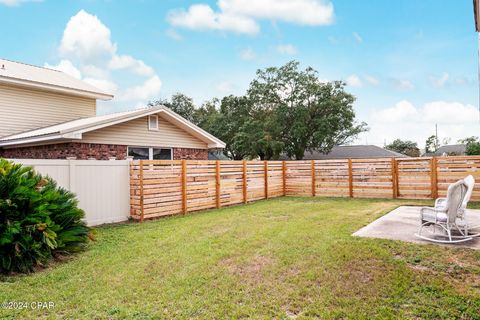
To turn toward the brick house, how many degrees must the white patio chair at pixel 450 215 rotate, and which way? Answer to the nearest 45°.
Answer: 0° — it already faces it

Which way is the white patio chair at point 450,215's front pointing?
to the viewer's left

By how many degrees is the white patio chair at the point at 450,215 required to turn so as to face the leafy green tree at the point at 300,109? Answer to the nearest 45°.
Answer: approximately 45° to its right

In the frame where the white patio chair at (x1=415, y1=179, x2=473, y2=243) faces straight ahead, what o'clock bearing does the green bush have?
The green bush is roughly at 11 o'clock from the white patio chair.

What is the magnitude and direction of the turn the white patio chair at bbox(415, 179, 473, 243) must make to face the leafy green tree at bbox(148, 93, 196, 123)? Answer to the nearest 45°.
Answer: approximately 45° to its right
